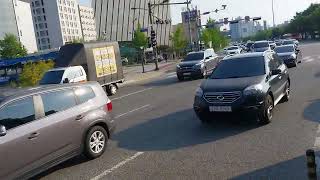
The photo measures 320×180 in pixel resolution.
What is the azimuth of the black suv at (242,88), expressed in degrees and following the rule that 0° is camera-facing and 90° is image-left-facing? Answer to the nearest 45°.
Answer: approximately 45°

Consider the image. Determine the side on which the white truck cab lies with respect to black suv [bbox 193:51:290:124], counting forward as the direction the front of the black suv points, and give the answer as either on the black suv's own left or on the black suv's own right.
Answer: on the black suv's own right

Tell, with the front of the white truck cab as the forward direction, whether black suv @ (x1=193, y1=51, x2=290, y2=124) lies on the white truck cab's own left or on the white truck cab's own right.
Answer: on the white truck cab's own left

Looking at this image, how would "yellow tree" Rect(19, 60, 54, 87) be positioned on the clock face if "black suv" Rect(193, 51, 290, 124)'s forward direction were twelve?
The yellow tree is roughly at 3 o'clock from the black suv.

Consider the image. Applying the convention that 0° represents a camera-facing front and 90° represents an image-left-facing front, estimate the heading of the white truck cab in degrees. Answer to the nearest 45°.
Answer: approximately 45°
